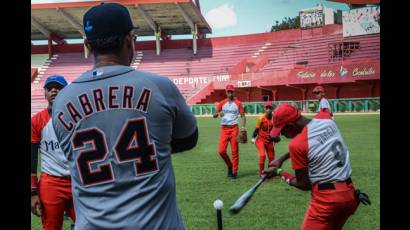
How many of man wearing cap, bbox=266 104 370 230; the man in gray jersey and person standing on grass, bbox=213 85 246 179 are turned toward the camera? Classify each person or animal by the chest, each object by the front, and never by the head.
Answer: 1

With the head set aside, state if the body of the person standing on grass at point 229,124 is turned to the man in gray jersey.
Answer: yes

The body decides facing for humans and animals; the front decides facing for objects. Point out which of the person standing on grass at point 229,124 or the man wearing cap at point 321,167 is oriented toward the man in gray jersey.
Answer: the person standing on grass

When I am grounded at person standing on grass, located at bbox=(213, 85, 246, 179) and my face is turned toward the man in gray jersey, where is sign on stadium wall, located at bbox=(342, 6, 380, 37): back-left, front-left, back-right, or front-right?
back-left

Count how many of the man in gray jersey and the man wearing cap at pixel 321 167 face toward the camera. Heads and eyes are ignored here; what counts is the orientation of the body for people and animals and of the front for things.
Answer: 0

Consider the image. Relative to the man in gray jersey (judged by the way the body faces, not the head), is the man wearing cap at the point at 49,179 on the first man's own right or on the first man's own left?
on the first man's own left

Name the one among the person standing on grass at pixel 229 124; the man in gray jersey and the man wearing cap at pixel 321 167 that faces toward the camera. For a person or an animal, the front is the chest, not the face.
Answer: the person standing on grass

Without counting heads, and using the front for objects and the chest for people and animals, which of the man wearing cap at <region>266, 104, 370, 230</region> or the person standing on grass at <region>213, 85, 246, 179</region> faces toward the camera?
the person standing on grass

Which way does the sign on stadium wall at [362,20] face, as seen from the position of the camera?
facing the viewer and to the left of the viewer

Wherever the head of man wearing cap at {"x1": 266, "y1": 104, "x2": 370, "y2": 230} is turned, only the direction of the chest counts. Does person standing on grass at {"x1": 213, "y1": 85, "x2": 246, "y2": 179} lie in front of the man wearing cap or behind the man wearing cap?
in front

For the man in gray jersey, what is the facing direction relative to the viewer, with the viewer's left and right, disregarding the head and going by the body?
facing away from the viewer and to the right of the viewer

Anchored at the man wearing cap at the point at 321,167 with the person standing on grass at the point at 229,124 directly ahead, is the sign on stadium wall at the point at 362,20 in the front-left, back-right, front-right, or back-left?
front-right

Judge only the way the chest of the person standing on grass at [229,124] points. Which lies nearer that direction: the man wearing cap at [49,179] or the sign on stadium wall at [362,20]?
the man wearing cap

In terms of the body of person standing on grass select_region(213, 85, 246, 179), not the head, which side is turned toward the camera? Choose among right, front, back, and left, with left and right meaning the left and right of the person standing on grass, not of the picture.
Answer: front

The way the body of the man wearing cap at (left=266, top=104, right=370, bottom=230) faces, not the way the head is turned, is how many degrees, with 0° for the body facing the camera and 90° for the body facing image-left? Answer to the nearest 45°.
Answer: approximately 135°

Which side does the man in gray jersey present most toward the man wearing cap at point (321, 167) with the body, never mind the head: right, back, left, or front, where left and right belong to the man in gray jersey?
front

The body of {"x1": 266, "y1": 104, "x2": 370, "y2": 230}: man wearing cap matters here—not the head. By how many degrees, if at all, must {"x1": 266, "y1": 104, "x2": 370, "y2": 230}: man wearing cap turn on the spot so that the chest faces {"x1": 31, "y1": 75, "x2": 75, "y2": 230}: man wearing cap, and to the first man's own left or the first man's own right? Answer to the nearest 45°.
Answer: approximately 45° to the first man's own left

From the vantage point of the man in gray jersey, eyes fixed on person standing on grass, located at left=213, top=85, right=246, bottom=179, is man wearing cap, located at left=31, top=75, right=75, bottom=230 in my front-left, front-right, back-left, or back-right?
front-left
